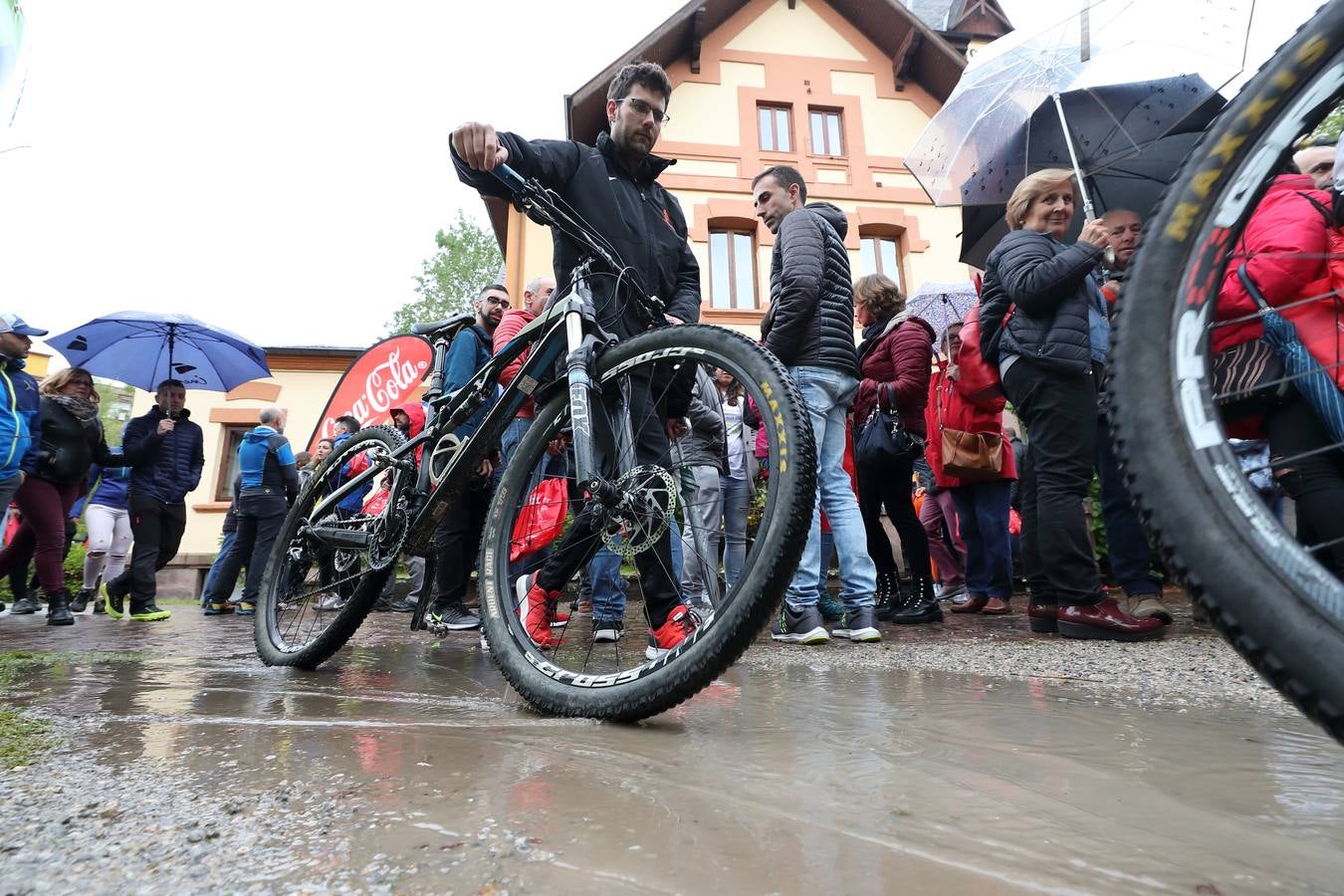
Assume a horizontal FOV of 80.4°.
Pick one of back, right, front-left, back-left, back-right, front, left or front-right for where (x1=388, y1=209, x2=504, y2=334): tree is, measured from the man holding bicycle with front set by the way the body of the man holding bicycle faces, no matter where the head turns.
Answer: back-left

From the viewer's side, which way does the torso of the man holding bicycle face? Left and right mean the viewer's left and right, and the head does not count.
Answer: facing the viewer and to the right of the viewer

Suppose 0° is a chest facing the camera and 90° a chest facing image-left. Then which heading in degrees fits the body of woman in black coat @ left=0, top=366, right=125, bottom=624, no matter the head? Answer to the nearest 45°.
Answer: approximately 315°

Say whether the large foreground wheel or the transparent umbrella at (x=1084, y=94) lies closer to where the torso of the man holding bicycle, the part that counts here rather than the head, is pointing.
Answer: the large foreground wheel

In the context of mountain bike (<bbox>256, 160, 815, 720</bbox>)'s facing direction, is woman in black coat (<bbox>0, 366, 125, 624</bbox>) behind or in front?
behind

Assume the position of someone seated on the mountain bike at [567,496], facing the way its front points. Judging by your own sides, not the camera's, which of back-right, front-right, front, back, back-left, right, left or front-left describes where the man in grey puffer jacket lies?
left

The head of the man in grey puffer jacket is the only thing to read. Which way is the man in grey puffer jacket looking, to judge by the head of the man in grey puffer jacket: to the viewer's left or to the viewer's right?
to the viewer's left

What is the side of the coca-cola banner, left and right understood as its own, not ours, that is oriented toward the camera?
front

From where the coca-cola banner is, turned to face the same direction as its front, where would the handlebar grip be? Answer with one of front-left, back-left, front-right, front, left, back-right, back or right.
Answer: front

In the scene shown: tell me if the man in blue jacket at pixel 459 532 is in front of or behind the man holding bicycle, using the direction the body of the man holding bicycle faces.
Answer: behind

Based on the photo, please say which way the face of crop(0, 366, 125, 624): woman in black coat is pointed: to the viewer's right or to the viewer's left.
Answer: to the viewer's right

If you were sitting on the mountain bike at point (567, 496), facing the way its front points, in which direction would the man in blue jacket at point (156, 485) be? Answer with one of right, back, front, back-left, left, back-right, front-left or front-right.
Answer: back

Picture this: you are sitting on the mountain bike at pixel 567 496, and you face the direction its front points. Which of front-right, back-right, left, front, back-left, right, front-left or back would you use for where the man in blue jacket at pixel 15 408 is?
back
